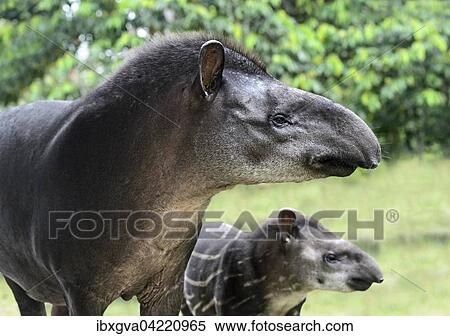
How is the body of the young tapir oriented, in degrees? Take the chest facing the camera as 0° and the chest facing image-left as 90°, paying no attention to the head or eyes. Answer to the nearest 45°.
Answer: approximately 270°
